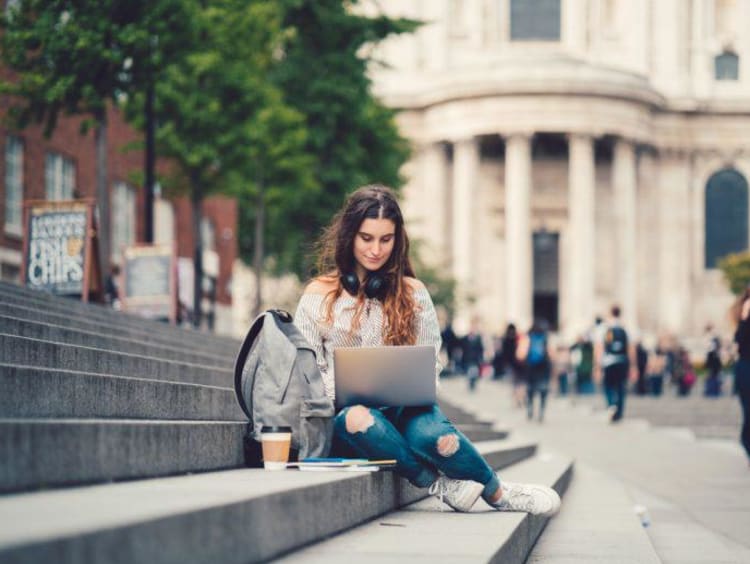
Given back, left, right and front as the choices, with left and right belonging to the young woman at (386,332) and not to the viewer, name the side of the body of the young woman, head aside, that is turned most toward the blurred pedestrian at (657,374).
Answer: back

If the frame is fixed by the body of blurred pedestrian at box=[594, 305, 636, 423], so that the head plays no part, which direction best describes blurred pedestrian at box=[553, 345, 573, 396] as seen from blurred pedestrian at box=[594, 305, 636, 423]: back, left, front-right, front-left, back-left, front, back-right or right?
front

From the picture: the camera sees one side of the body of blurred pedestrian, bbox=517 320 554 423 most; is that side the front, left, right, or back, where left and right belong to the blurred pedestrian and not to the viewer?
back

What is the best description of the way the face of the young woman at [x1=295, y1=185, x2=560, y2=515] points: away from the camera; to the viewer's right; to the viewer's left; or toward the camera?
toward the camera

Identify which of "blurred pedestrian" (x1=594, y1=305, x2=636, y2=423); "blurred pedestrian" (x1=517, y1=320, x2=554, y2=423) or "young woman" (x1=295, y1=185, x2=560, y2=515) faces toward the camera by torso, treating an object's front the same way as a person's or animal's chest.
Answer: the young woman

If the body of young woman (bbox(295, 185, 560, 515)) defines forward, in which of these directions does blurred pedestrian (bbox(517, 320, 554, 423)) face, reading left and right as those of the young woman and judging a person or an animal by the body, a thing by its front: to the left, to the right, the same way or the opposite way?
the opposite way

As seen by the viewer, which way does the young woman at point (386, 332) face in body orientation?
toward the camera

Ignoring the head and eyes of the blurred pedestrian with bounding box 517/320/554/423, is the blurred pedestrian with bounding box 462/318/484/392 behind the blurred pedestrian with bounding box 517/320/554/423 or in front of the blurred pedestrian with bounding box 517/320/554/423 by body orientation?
in front

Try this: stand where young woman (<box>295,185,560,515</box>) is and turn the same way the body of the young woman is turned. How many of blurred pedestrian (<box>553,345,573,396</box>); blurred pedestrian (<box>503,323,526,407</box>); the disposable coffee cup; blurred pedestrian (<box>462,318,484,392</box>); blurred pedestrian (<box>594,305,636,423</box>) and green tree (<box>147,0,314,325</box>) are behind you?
5

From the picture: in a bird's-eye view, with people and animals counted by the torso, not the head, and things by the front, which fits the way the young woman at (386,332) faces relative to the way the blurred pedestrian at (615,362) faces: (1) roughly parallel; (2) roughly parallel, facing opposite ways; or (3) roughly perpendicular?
roughly parallel, facing opposite ways

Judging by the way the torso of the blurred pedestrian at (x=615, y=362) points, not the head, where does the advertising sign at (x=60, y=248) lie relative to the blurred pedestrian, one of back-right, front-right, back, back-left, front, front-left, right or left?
back-left

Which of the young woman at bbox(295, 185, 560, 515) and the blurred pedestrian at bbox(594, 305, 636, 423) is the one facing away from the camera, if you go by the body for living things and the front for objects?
the blurred pedestrian

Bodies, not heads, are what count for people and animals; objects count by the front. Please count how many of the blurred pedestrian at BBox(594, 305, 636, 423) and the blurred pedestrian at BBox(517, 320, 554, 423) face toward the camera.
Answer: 0

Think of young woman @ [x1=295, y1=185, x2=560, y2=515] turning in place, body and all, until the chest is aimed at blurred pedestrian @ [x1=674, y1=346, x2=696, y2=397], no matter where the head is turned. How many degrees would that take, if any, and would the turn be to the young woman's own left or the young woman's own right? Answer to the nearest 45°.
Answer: approximately 180°

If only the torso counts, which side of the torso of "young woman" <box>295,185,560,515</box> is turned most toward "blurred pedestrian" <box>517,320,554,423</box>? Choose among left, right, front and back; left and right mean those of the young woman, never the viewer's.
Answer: back

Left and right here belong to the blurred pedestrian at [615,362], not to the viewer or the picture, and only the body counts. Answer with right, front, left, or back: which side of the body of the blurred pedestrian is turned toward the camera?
back

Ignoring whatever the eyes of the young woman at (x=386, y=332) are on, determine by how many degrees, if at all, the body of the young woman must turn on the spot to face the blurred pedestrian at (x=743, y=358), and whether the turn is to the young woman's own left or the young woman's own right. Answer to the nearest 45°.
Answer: approximately 135° to the young woman's own left

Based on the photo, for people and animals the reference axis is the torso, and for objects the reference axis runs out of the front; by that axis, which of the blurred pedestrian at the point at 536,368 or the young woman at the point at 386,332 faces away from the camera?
the blurred pedestrian
